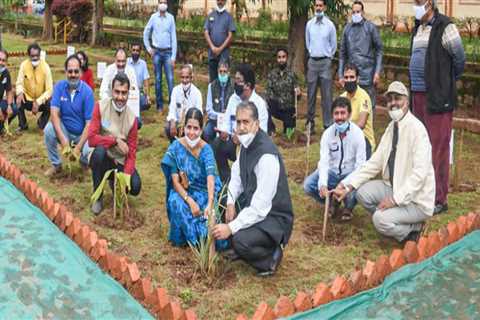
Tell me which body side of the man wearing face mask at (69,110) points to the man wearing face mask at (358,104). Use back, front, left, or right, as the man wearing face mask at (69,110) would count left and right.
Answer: left

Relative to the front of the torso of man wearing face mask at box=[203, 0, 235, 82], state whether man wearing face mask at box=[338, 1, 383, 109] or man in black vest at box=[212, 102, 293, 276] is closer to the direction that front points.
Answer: the man in black vest

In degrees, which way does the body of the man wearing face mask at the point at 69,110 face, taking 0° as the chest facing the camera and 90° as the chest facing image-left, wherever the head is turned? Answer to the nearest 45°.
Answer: approximately 0°

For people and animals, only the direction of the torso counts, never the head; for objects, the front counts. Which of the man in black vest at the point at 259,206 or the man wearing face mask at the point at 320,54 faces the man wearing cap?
the man wearing face mask

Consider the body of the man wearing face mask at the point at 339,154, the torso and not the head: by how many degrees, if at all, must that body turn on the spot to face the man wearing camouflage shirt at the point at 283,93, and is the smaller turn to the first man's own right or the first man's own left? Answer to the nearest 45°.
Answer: approximately 180°

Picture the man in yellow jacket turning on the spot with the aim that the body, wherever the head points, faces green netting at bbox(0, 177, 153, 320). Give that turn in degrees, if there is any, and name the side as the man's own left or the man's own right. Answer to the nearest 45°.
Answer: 0° — they already face it

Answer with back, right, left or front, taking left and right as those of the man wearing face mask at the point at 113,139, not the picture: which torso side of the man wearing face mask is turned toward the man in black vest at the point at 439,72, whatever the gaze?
left

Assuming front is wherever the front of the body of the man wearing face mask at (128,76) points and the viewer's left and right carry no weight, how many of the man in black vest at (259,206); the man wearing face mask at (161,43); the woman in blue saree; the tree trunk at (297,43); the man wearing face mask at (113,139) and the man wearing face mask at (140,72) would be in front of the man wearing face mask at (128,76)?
3

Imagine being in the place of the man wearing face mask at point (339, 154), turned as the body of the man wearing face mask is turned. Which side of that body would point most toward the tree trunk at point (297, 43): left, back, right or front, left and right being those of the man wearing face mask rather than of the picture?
back

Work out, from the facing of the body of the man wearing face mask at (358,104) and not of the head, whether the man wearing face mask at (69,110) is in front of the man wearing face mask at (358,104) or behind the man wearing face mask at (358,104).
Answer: in front

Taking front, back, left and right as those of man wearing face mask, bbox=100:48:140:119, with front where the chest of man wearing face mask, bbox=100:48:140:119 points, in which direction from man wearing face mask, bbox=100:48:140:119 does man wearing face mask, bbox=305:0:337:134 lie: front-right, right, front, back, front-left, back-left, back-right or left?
left
